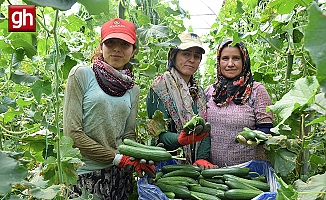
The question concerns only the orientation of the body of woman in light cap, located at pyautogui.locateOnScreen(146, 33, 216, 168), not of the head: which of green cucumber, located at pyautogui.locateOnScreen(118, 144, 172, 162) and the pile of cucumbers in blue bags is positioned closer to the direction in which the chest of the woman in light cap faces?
the pile of cucumbers in blue bags

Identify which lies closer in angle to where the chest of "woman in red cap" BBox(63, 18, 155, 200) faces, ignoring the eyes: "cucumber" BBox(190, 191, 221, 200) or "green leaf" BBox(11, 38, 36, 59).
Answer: the cucumber

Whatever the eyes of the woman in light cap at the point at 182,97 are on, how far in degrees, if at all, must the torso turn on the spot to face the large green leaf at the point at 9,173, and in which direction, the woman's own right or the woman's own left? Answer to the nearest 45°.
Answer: approximately 45° to the woman's own right

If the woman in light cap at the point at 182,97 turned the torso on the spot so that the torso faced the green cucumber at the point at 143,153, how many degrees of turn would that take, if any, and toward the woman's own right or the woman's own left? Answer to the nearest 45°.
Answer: approximately 90° to the woman's own right

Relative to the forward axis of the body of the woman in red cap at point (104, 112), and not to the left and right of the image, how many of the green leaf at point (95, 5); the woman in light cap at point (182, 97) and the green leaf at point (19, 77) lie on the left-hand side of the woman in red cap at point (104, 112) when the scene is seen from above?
1

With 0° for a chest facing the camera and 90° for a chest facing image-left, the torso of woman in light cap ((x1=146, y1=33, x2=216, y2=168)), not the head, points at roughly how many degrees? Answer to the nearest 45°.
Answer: approximately 315°

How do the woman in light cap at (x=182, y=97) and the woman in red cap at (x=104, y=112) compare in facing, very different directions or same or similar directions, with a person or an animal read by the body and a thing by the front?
same or similar directions

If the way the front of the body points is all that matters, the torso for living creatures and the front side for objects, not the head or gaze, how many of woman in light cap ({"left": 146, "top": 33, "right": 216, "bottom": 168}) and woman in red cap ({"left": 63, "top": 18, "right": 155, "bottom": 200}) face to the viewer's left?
0

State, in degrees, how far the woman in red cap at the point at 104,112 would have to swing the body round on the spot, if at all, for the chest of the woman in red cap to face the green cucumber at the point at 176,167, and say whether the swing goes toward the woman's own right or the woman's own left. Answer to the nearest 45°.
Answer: approximately 45° to the woman's own left

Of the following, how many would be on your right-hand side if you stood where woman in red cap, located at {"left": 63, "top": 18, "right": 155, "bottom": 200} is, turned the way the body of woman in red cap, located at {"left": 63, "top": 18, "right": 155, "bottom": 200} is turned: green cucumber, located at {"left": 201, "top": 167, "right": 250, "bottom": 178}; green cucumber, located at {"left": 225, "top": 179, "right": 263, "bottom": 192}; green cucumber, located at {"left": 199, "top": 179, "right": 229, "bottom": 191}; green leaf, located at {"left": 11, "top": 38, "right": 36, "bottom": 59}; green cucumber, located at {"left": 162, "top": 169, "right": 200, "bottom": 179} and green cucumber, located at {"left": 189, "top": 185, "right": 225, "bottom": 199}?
1

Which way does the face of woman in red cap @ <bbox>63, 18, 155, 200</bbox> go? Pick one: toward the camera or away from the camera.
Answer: toward the camera

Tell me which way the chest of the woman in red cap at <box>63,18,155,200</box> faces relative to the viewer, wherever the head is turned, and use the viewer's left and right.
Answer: facing the viewer and to the right of the viewer
